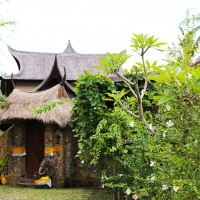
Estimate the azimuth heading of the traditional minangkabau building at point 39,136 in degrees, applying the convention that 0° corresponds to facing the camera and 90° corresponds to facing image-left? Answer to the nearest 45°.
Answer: approximately 0°
